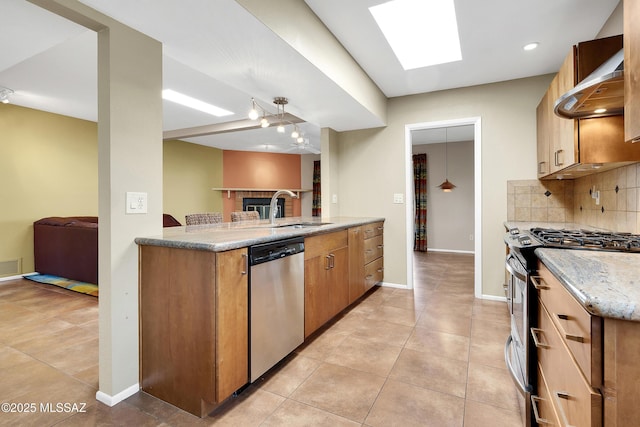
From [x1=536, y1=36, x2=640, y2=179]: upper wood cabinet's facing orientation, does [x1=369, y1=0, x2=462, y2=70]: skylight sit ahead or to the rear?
ahead

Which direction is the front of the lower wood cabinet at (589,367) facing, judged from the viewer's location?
facing to the left of the viewer

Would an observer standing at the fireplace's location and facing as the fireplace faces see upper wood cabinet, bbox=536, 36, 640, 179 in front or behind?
in front

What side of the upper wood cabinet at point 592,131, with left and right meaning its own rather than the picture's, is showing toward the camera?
left

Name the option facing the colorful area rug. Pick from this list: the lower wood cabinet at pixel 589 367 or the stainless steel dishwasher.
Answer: the lower wood cabinet

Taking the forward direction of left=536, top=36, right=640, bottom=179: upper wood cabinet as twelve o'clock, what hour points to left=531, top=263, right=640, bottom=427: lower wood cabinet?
The lower wood cabinet is roughly at 9 o'clock from the upper wood cabinet.

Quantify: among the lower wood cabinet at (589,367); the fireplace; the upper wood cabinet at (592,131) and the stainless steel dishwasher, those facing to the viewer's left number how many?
2

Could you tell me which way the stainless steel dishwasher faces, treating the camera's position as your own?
facing the viewer and to the right of the viewer

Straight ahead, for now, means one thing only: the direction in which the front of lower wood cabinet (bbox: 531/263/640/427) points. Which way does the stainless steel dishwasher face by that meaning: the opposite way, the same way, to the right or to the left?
the opposite way

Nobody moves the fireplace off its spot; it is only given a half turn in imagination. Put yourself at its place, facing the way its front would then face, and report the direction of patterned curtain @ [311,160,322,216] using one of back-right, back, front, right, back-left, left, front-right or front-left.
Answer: right

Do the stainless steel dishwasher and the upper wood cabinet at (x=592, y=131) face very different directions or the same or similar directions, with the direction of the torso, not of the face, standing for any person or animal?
very different directions

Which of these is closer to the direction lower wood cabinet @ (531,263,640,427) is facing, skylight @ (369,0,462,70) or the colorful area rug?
the colorful area rug

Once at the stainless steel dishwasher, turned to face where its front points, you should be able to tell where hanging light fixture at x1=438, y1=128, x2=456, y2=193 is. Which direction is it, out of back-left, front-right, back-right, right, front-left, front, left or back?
left

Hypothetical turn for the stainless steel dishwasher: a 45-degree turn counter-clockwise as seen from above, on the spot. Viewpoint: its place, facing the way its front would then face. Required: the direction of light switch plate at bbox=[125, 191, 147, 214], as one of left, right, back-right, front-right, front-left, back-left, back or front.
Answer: back

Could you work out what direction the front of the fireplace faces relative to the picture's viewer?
facing the viewer

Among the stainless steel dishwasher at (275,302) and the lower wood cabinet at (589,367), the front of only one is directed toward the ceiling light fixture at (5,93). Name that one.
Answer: the lower wood cabinet
